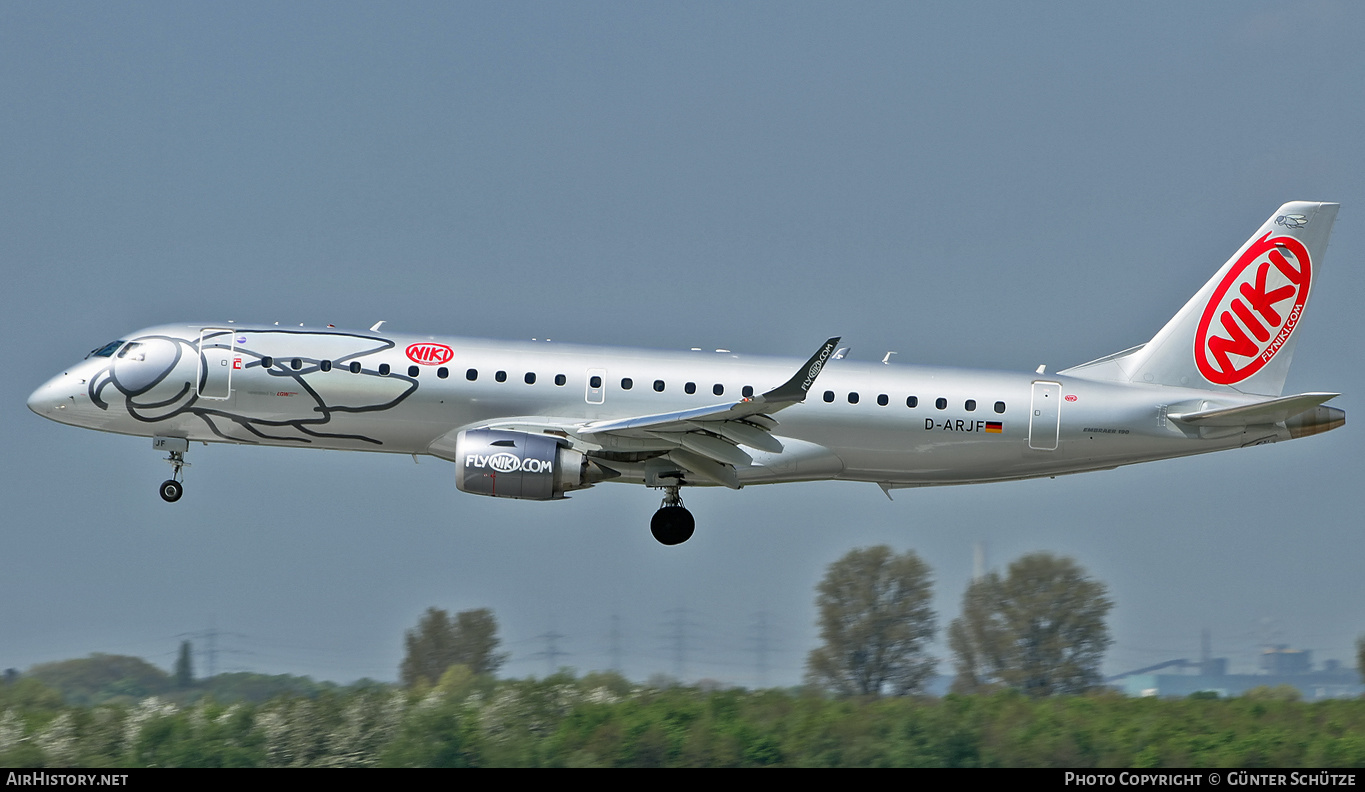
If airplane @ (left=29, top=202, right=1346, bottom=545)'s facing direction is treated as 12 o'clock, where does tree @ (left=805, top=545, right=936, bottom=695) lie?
The tree is roughly at 4 o'clock from the airplane.

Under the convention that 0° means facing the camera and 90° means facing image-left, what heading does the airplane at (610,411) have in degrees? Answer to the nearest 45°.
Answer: approximately 90°

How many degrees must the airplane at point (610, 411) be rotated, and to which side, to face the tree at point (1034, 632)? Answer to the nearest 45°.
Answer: approximately 135° to its right

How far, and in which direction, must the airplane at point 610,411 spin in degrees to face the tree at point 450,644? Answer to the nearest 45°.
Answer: approximately 45° to its right

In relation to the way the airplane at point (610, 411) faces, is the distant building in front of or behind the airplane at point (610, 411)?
behind
